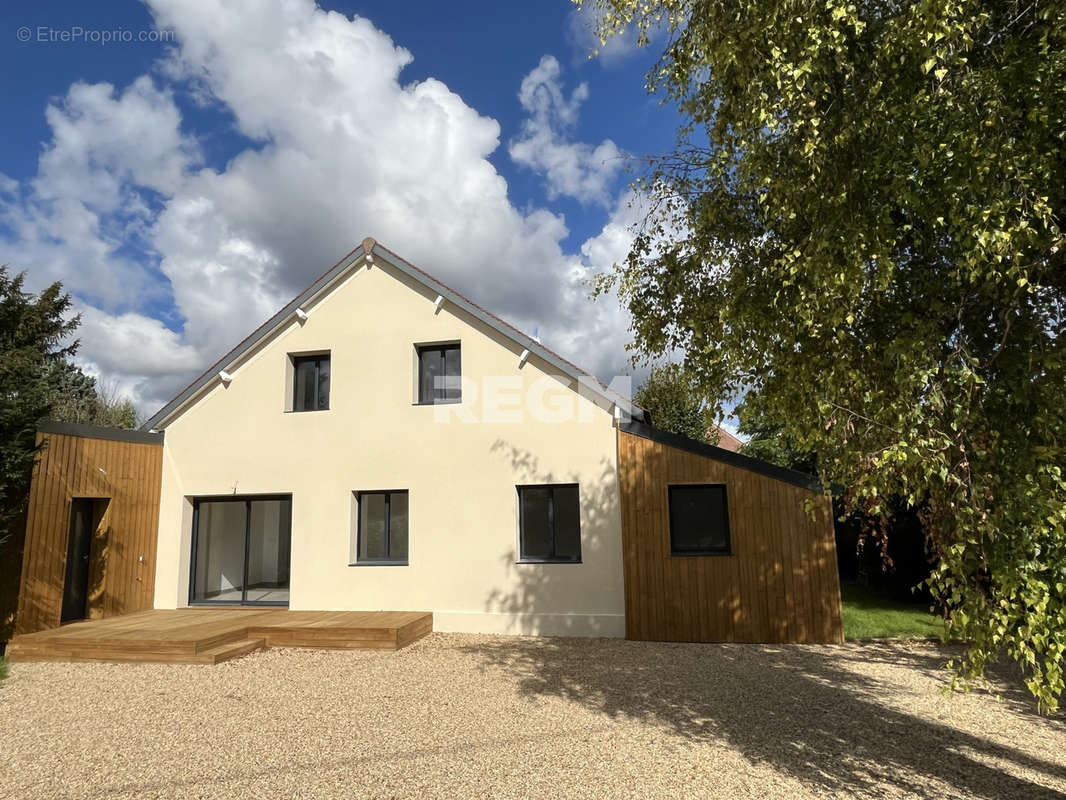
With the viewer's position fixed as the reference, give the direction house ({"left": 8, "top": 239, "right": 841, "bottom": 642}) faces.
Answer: facing the viewer
